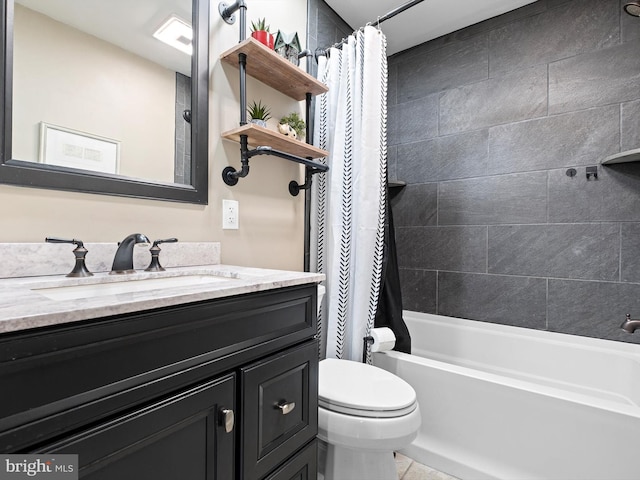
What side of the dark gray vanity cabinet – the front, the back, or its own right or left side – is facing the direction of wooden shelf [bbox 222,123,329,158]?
left

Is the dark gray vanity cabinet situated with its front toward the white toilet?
no

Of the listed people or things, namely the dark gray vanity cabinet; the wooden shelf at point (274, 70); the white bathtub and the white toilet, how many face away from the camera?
0

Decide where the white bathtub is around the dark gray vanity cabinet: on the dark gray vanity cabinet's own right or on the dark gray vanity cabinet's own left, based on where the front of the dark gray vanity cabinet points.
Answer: on the dark gray vanity cabinet's own left

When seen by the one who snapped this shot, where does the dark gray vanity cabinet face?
facing the viewer and to the right of the viewer

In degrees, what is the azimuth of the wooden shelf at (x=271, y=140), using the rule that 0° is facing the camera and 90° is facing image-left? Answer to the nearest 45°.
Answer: approximately 315°

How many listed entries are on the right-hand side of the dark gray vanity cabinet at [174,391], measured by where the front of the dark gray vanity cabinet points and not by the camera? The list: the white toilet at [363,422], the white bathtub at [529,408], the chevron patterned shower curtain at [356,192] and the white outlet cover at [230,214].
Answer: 0

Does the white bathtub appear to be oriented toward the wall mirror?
yes

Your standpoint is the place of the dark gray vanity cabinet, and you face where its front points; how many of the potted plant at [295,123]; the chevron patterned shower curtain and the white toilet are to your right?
0

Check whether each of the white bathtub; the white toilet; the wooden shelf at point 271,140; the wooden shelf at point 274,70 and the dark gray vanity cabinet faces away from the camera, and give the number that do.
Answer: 0

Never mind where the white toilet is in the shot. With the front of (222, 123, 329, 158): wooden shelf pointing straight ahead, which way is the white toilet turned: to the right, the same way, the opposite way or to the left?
the same way

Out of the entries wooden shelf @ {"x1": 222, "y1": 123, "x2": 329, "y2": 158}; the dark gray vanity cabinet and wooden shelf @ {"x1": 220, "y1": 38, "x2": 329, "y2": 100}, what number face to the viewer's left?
0
